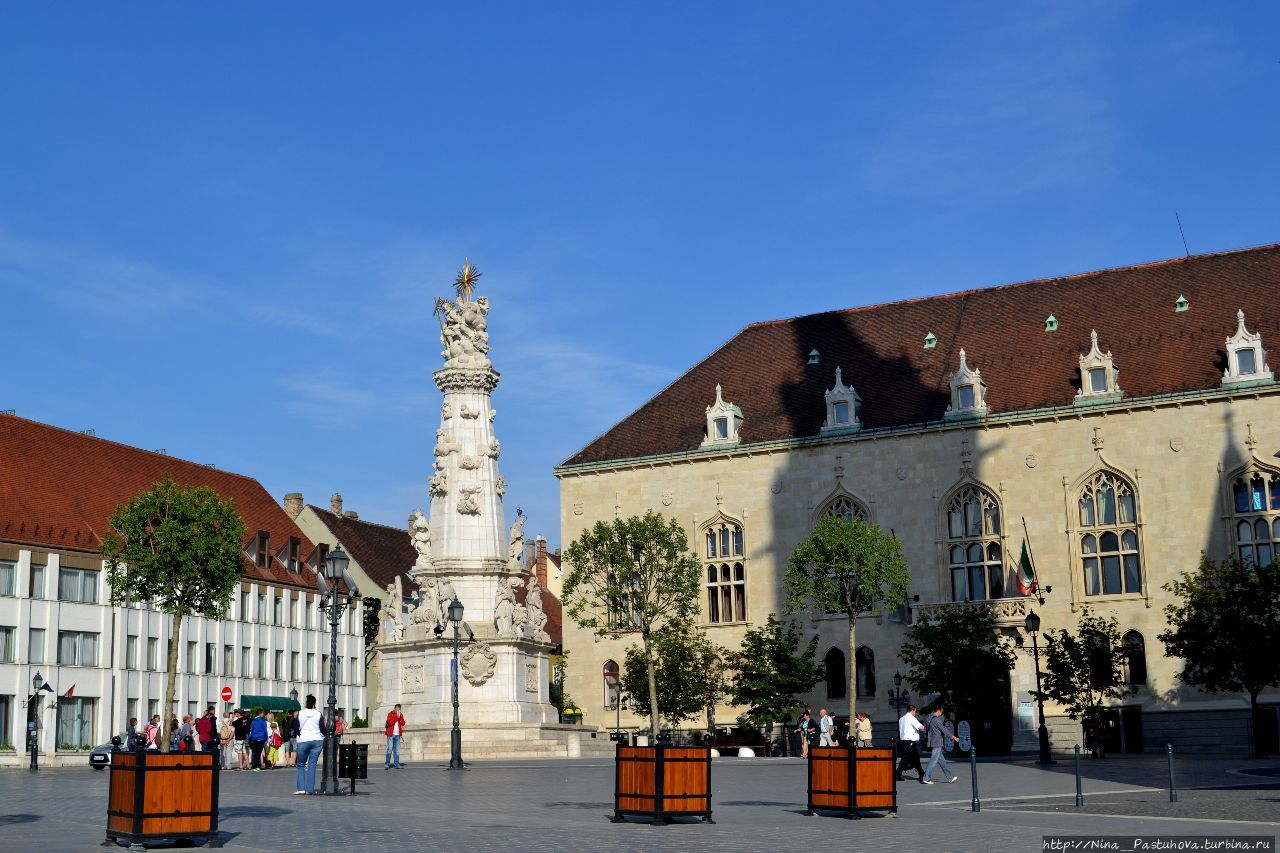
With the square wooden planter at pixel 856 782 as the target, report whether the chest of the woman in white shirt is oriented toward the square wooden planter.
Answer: no

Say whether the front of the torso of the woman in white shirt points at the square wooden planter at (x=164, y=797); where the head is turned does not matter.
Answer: no

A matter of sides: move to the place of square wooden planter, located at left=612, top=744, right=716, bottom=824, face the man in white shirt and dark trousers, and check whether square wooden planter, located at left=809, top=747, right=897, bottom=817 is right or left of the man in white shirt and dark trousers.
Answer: right

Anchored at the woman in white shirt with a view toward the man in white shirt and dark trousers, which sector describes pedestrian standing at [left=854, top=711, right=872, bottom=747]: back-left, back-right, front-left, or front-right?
front-left

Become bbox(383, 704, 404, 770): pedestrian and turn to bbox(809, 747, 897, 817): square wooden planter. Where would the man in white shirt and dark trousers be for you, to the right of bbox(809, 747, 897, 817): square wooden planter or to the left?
left
